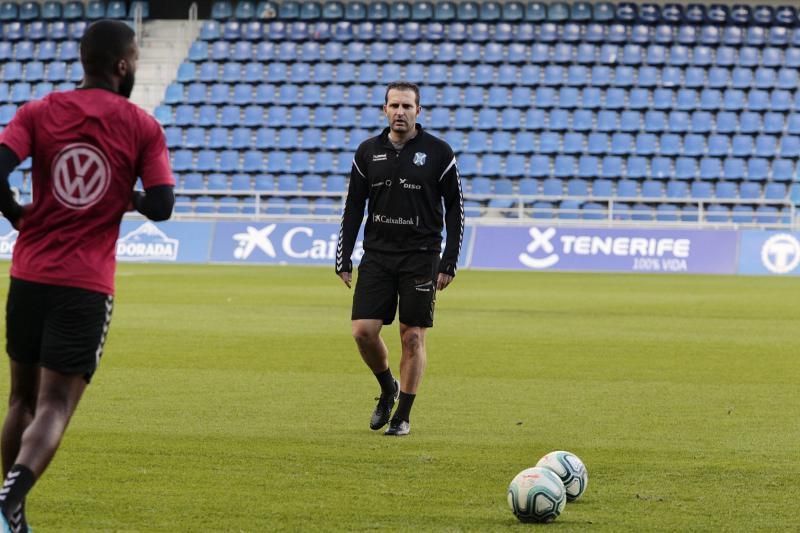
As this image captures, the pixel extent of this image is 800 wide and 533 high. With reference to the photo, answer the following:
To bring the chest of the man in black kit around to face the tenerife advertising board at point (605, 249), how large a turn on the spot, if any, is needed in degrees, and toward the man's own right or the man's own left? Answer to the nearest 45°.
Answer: approximately 180°

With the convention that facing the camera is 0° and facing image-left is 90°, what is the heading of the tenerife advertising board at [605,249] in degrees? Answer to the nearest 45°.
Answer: approximately 0°

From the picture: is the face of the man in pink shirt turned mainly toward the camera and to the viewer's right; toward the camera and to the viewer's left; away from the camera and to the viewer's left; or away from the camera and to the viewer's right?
away from the camera and to the viewer's right

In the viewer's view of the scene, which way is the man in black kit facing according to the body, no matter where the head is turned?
toward the camera

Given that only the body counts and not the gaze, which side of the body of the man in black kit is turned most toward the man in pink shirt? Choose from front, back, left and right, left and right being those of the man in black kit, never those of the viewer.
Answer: front

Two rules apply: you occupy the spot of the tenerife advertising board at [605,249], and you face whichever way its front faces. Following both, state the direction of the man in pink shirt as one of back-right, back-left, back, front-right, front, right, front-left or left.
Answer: front

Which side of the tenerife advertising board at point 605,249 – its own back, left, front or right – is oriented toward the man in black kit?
front

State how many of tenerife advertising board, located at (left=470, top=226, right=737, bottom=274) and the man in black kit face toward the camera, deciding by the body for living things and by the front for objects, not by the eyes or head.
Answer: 2

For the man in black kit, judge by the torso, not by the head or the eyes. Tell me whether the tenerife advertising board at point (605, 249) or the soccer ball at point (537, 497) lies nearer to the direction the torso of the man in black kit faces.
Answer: the soccer ball

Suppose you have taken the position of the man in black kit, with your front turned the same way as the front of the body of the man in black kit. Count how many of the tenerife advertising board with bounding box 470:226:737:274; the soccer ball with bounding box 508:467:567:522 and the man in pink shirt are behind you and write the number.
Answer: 1

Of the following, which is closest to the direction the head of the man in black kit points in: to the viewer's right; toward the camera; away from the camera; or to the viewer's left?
toward the camera

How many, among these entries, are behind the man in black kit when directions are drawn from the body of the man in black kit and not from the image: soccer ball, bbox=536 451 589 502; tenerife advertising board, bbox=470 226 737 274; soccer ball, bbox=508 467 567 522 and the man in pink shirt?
1

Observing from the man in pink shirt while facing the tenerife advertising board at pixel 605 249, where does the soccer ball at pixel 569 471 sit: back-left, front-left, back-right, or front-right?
front-right

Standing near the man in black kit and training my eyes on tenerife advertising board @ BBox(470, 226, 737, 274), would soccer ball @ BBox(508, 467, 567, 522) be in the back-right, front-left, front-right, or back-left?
back-right

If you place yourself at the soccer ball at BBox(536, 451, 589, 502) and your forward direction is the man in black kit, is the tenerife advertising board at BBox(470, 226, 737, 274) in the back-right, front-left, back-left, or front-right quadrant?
front-right

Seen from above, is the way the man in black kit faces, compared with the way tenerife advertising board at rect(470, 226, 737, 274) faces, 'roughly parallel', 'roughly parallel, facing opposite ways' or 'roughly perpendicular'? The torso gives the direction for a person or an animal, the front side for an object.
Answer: roughly parallel

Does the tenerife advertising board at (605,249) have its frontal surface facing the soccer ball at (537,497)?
yes
